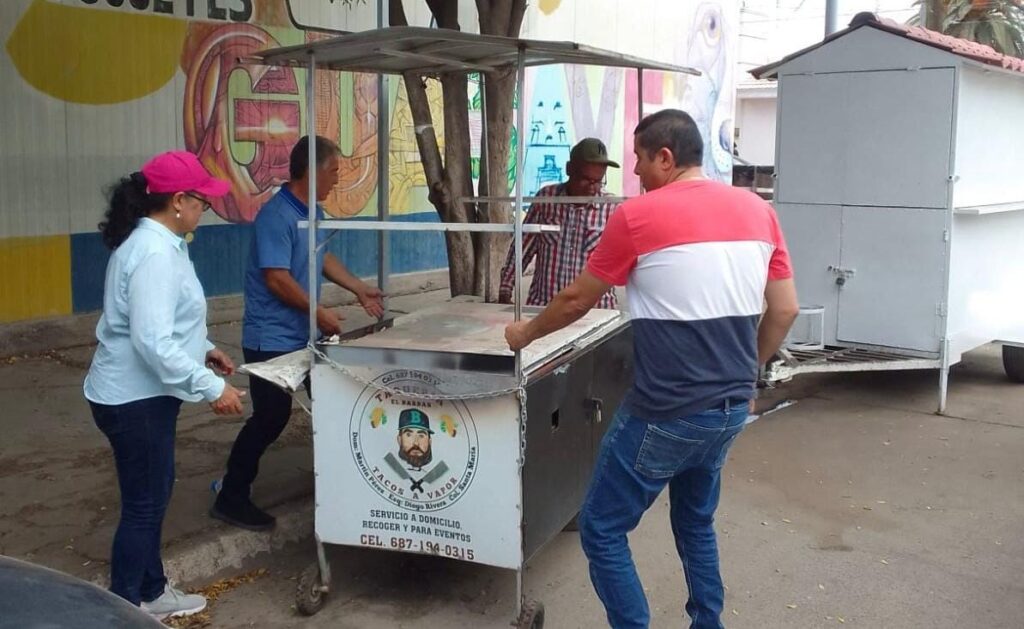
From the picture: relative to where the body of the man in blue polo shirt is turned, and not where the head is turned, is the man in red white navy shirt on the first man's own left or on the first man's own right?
on the first man's own right

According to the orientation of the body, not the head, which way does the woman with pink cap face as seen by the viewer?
to the viewer's right

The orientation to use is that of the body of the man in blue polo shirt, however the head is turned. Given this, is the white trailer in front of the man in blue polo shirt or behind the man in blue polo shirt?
in front

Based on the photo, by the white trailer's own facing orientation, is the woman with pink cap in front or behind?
in front

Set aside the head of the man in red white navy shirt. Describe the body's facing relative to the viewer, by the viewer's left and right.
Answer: facing away from the viewer and to the left of the viewer

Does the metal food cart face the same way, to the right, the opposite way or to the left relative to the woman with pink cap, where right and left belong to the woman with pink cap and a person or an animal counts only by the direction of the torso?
to the right

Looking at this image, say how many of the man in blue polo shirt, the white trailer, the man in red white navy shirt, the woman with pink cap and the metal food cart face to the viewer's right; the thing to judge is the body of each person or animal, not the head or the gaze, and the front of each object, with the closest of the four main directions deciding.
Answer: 2

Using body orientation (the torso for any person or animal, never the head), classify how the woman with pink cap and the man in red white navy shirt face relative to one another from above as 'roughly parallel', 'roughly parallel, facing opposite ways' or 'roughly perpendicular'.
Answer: roughly perpendicular

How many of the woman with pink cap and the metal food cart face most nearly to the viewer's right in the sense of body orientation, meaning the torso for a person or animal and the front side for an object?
1

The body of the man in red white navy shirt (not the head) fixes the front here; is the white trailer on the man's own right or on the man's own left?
on the man's own right

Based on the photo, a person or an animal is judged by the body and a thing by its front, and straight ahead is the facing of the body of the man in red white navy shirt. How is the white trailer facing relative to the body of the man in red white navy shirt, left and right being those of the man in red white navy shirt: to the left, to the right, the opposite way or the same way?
to the left

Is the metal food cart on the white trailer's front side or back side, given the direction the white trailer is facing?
on the front side

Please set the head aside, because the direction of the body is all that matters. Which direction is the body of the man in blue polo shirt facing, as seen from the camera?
to the viewer's right

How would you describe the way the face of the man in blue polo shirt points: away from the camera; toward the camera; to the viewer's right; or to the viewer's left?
to the viewer's right

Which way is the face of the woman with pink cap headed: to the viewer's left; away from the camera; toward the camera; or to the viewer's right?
to the viewer's right
